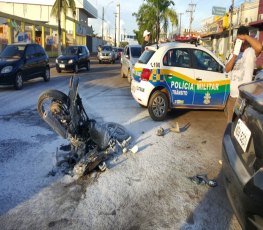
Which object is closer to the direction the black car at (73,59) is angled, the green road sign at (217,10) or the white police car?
the white police car

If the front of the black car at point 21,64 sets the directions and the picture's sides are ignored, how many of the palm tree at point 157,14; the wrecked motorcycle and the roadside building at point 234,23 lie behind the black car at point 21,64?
2

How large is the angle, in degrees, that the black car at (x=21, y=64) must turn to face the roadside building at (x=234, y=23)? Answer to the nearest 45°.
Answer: approximately 180°
